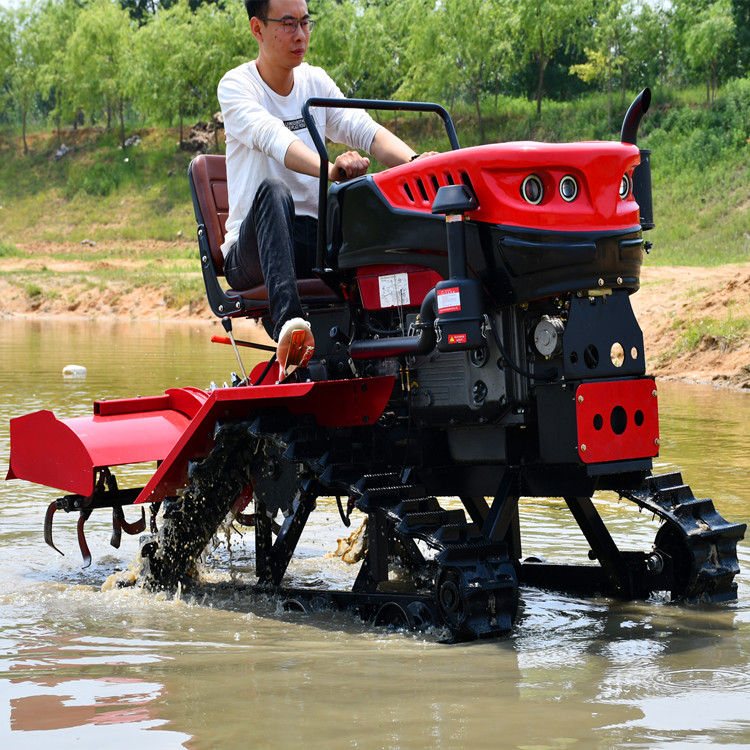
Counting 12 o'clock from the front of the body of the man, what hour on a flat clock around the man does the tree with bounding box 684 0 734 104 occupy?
The tree is roughly at 8 o'clock from the man.

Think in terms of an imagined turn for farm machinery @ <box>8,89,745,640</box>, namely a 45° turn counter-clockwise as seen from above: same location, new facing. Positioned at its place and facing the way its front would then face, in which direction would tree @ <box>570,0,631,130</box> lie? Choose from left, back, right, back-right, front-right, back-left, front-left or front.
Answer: left

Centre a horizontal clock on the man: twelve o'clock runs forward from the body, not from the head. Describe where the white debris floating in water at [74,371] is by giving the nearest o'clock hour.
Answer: The white debris floating in water is roughly at 7 o'clock from the man.

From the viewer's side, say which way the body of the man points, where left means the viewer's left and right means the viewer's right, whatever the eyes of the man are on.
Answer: facing the viewer and to the right of the viewer

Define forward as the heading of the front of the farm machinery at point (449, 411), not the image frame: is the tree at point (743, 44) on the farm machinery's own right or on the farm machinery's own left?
on the farm machinery's own left

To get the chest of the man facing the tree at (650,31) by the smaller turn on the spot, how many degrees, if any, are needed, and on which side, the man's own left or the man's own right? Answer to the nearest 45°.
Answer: approximately 135° to the man's own left

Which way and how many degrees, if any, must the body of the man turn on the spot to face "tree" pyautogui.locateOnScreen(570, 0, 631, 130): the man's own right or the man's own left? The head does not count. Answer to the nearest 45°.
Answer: approximately 135° to the man's own left

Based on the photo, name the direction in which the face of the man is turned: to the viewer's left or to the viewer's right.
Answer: to the viewer's right

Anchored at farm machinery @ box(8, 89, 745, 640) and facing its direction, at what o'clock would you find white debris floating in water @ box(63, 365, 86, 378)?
The white debris floating in water is roughly at 7 o'clock from the farm machinery.

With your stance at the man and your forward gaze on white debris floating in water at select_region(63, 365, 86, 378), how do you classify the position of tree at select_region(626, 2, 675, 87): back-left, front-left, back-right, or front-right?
front-right

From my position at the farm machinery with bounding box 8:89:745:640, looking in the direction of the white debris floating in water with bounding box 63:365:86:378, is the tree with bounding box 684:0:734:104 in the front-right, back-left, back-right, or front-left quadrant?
front-right
